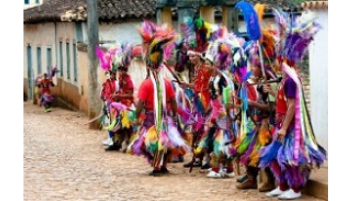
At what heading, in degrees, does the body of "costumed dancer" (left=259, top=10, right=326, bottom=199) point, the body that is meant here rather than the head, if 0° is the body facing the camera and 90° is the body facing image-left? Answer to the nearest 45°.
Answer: approximately 90°

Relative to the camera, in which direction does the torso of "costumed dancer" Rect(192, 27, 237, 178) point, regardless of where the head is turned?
to the viewer's left

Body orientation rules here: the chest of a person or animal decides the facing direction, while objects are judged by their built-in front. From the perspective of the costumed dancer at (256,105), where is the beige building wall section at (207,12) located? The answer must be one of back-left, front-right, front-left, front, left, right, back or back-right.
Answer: right

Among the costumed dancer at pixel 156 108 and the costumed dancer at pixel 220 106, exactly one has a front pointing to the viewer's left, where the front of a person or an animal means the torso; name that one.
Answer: the costumed dancer at pixel 220 106

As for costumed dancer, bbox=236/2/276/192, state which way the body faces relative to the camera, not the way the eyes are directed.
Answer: to the viewer's left

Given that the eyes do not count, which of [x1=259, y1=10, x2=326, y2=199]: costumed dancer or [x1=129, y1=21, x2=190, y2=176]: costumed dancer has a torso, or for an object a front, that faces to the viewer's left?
[x1=259, y1=10, x2=326, y2=199]: costumed dancer
